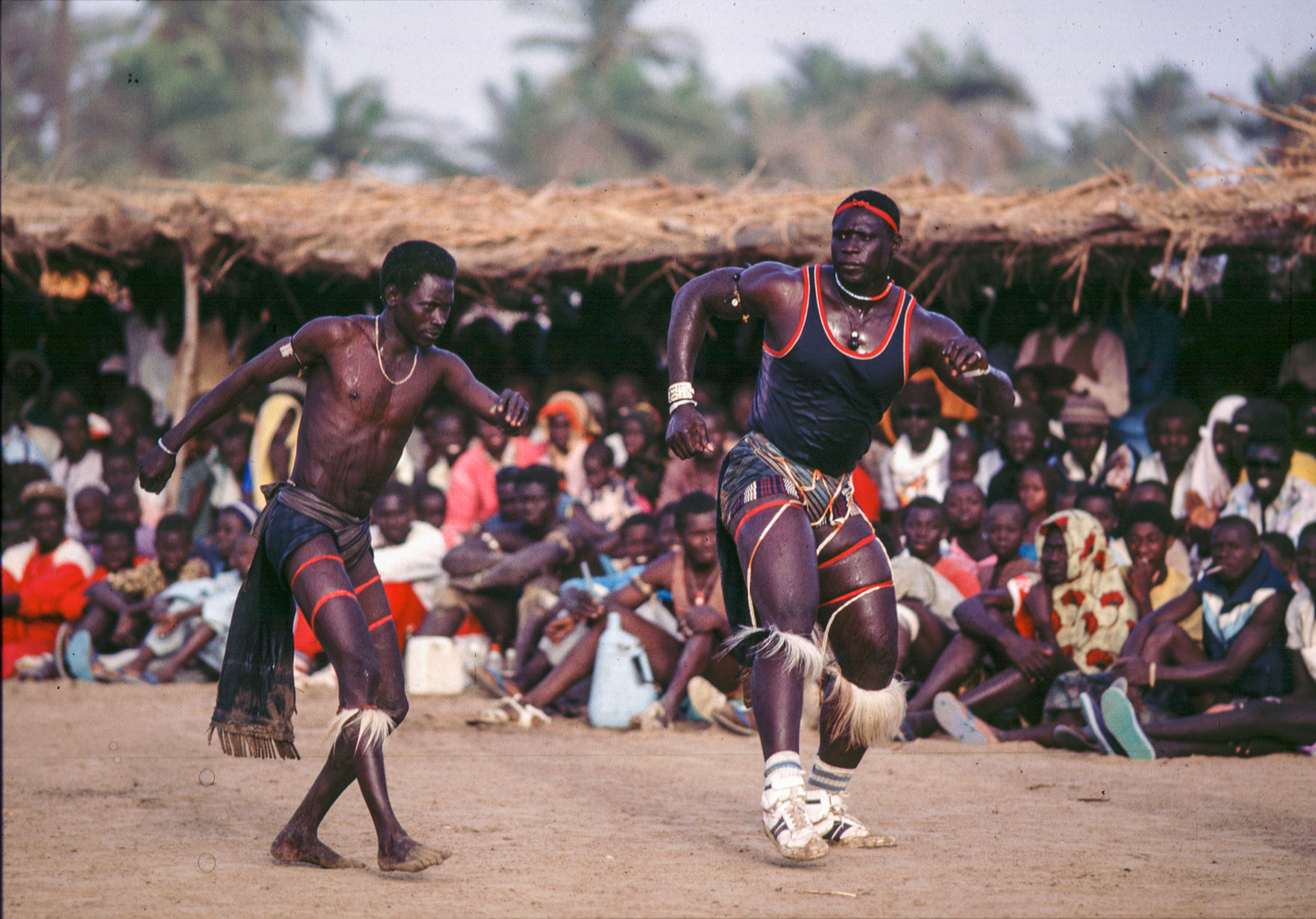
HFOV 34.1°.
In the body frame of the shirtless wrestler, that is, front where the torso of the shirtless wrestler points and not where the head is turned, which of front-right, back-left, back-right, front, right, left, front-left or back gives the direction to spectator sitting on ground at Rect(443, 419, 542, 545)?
back-left

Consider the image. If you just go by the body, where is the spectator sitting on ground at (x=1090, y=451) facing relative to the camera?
toward the camera

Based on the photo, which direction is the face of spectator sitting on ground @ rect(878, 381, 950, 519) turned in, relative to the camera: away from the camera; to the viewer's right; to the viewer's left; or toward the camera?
toward the camera

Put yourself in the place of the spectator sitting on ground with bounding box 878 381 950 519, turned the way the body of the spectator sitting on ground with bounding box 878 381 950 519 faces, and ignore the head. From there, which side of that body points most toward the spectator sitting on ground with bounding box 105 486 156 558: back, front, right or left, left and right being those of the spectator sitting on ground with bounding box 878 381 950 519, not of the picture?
right

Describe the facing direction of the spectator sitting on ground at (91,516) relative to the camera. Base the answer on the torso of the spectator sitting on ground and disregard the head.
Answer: toward the camera

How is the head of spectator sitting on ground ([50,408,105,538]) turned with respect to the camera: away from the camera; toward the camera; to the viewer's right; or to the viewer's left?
toward the camera

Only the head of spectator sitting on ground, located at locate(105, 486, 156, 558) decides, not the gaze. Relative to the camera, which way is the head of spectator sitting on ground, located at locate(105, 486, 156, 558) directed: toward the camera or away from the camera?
toward the camera

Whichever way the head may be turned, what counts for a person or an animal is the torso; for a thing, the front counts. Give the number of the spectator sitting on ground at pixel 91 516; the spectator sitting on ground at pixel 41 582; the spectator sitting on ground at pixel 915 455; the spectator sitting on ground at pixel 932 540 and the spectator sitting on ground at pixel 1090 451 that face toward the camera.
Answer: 5

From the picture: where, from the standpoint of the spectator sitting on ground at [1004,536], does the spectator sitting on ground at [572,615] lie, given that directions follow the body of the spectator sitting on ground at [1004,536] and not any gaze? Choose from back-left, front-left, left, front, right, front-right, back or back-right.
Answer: front-right

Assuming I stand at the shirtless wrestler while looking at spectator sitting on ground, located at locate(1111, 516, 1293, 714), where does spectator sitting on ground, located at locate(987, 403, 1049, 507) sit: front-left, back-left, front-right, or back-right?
front-left

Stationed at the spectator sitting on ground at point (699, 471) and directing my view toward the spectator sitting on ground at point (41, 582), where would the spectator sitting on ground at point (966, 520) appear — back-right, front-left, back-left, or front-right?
back-left

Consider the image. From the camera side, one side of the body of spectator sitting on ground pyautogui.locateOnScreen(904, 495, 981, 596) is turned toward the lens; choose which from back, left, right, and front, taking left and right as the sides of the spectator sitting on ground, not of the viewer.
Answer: front

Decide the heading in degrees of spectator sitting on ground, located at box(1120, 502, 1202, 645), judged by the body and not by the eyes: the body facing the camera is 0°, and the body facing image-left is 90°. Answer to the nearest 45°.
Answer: approximately 45°
